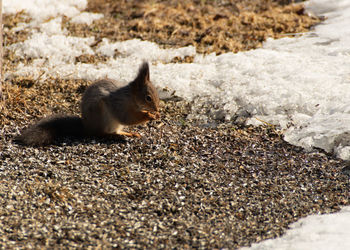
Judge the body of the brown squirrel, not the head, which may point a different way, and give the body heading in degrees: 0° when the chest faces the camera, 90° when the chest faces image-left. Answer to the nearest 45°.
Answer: approximately 270°
